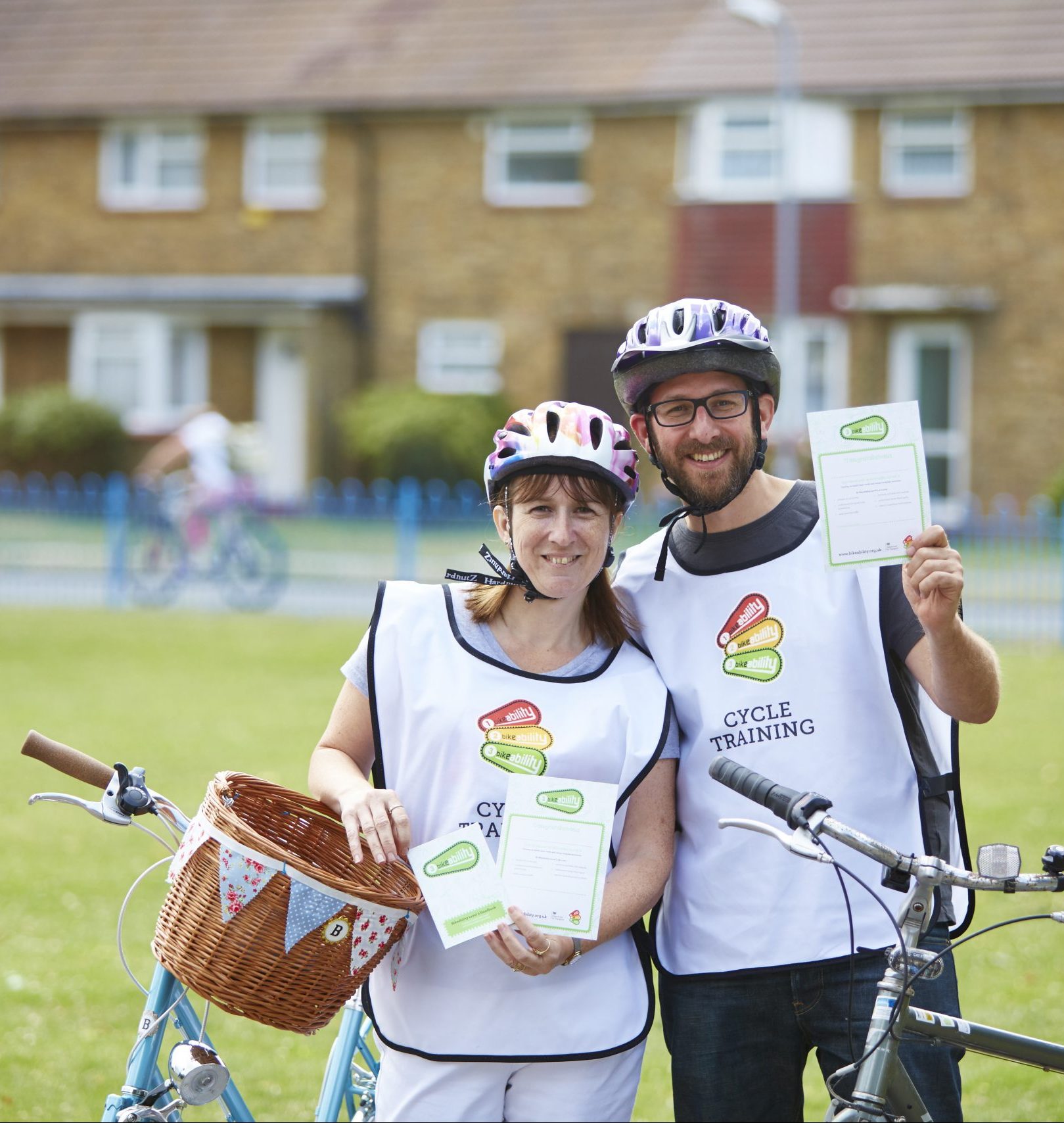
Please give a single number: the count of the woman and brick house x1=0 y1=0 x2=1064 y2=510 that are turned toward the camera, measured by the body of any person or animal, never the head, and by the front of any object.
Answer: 2

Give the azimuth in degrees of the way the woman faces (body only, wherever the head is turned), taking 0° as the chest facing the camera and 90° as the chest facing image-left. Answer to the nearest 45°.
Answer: approximately 0°

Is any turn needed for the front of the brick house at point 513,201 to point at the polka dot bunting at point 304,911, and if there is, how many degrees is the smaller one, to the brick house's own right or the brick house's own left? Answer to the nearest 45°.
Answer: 0° — it already faces it

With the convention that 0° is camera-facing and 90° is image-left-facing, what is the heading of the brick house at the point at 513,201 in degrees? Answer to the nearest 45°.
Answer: approximately 0°

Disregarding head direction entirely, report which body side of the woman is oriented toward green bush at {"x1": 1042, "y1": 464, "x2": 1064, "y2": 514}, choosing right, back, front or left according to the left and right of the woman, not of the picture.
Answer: back

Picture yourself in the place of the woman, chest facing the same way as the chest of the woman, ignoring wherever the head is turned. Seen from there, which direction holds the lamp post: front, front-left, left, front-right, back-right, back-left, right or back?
back
